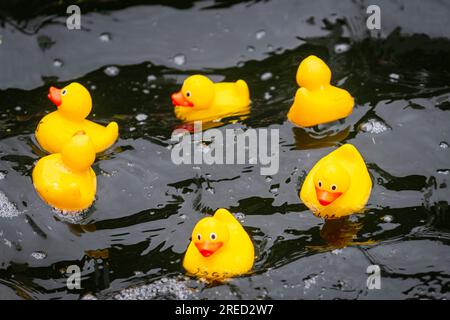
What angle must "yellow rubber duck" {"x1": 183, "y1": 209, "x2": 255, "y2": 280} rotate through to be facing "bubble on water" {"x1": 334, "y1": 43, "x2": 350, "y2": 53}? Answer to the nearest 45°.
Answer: approximately 180°

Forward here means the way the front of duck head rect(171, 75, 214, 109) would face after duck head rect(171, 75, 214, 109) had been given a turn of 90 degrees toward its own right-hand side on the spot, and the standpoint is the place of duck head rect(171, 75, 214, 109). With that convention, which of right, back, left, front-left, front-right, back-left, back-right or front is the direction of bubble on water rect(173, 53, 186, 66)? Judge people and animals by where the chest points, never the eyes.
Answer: front

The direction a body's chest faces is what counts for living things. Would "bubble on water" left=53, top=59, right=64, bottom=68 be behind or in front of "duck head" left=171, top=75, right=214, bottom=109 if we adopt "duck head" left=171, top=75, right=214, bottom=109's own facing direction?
in front

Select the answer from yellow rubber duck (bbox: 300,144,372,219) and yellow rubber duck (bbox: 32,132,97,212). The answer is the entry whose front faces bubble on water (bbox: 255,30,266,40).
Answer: yellow rubber duck (bbox: 32,132,97,212)

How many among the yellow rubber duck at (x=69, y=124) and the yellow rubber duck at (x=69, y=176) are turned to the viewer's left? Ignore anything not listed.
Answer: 1

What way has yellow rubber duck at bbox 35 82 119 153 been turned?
to the viewer's left

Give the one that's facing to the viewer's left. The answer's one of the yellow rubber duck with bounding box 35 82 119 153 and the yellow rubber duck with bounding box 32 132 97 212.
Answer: the yellow rubber duck with bounding box 35 82 119 153

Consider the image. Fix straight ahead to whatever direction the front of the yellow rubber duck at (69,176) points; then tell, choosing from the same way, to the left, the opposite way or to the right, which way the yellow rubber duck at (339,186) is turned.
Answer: the opposite way

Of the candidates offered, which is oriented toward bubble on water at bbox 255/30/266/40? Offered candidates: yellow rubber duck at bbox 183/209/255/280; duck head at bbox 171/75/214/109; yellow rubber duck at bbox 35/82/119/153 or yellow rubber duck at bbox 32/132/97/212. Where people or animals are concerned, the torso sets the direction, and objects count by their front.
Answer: yellow rubber duck at bbox 32/132/97/212

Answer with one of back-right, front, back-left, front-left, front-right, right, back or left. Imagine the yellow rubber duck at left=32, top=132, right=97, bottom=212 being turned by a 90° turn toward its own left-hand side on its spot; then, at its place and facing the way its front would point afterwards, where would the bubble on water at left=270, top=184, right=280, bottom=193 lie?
back-right

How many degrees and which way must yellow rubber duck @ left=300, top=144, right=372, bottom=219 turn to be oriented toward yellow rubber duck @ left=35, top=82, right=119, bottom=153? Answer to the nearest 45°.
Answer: approximately 45° to its right

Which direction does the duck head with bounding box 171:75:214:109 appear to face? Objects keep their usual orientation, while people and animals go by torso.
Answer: to the viewer's left
